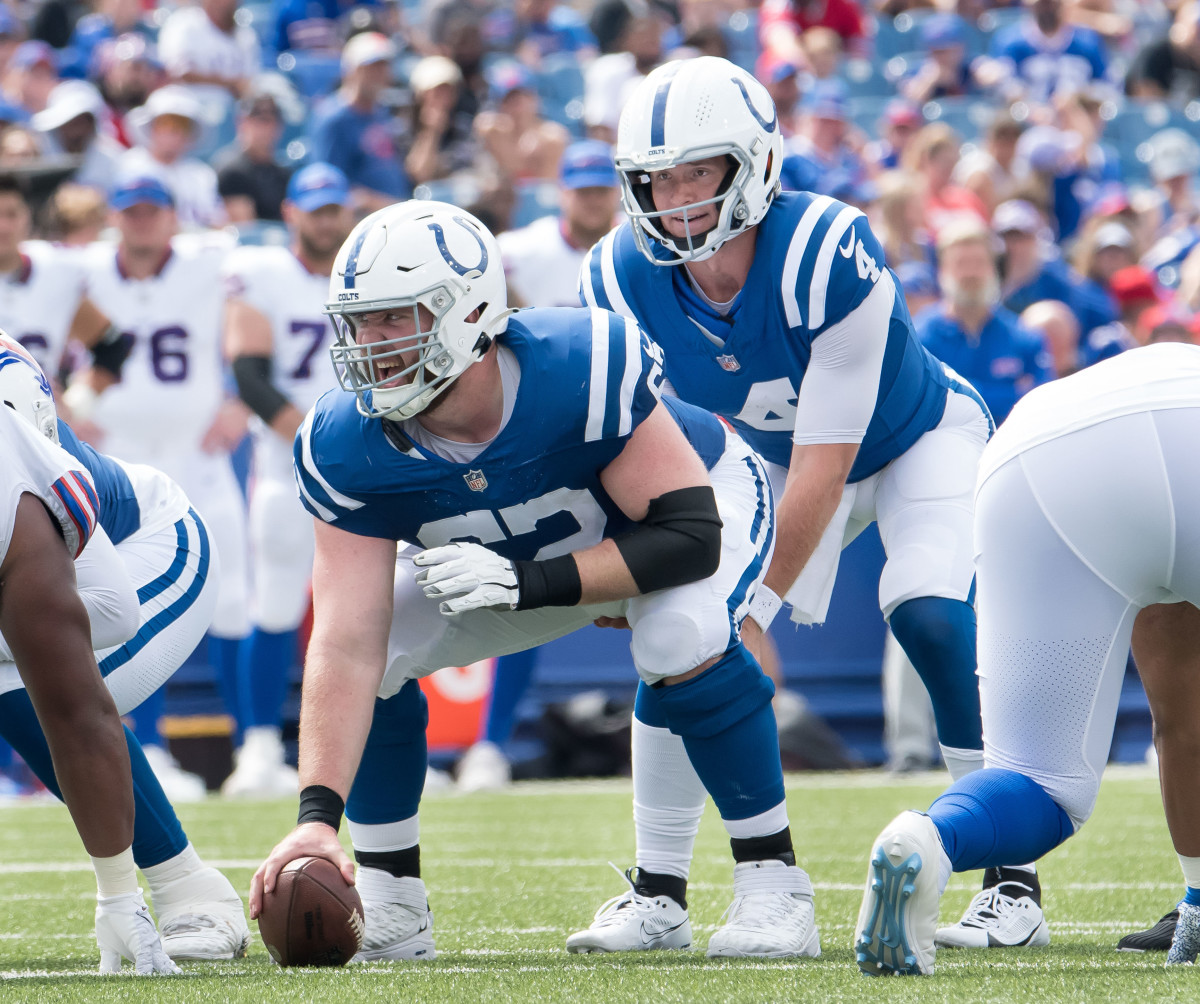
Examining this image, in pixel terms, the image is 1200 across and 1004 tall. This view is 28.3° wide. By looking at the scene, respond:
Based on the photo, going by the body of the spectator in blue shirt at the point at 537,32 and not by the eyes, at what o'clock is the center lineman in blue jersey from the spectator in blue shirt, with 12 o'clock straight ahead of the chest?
The center lineman in blue jersey is roughly at 12 o'clock from the spectator in blue shirt.

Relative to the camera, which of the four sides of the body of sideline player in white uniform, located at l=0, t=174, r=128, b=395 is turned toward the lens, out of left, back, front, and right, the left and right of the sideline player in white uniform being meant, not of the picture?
front

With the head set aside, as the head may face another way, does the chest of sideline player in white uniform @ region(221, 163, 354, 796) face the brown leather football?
yes

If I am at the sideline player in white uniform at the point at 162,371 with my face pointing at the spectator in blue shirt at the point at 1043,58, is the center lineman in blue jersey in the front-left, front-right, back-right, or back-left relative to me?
back-right

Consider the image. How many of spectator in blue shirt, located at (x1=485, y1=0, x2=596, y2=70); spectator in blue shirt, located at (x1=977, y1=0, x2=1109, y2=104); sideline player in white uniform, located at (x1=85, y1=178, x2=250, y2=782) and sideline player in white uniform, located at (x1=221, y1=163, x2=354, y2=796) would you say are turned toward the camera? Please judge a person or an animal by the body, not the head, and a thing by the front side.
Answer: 4

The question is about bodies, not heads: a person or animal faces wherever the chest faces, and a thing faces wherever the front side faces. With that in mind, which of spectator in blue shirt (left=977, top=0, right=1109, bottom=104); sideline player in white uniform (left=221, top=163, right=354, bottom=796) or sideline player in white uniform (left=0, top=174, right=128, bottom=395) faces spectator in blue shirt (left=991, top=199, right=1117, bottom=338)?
spectator in blue shirt (left=977, top=0, right=1109, bottom=104)

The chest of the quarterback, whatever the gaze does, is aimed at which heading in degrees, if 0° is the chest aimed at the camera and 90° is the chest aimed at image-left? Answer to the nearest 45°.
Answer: approximately 45°

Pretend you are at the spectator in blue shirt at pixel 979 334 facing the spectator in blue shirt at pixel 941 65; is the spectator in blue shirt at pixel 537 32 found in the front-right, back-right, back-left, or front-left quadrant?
front-left

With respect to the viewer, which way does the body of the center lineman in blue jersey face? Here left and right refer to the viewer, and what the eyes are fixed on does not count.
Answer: facing the viewer and to the left of the viewer

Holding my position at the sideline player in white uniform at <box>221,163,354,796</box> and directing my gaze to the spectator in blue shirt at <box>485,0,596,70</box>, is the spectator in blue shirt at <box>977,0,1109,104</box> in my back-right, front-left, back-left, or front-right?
front-right

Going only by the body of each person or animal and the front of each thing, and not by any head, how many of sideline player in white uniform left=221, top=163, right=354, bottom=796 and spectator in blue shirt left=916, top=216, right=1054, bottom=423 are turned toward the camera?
2

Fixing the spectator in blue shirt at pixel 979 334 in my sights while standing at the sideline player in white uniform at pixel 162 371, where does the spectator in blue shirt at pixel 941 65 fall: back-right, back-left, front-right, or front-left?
front-left

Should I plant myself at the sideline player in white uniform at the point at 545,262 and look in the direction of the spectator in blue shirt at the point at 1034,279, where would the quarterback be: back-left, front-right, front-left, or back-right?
back-right

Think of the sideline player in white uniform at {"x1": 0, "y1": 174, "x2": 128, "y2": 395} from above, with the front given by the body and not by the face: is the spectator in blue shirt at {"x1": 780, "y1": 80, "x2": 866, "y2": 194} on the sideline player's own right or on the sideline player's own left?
on the sideline player's own left

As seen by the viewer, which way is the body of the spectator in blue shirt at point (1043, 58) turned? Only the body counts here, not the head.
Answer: toward the camera
